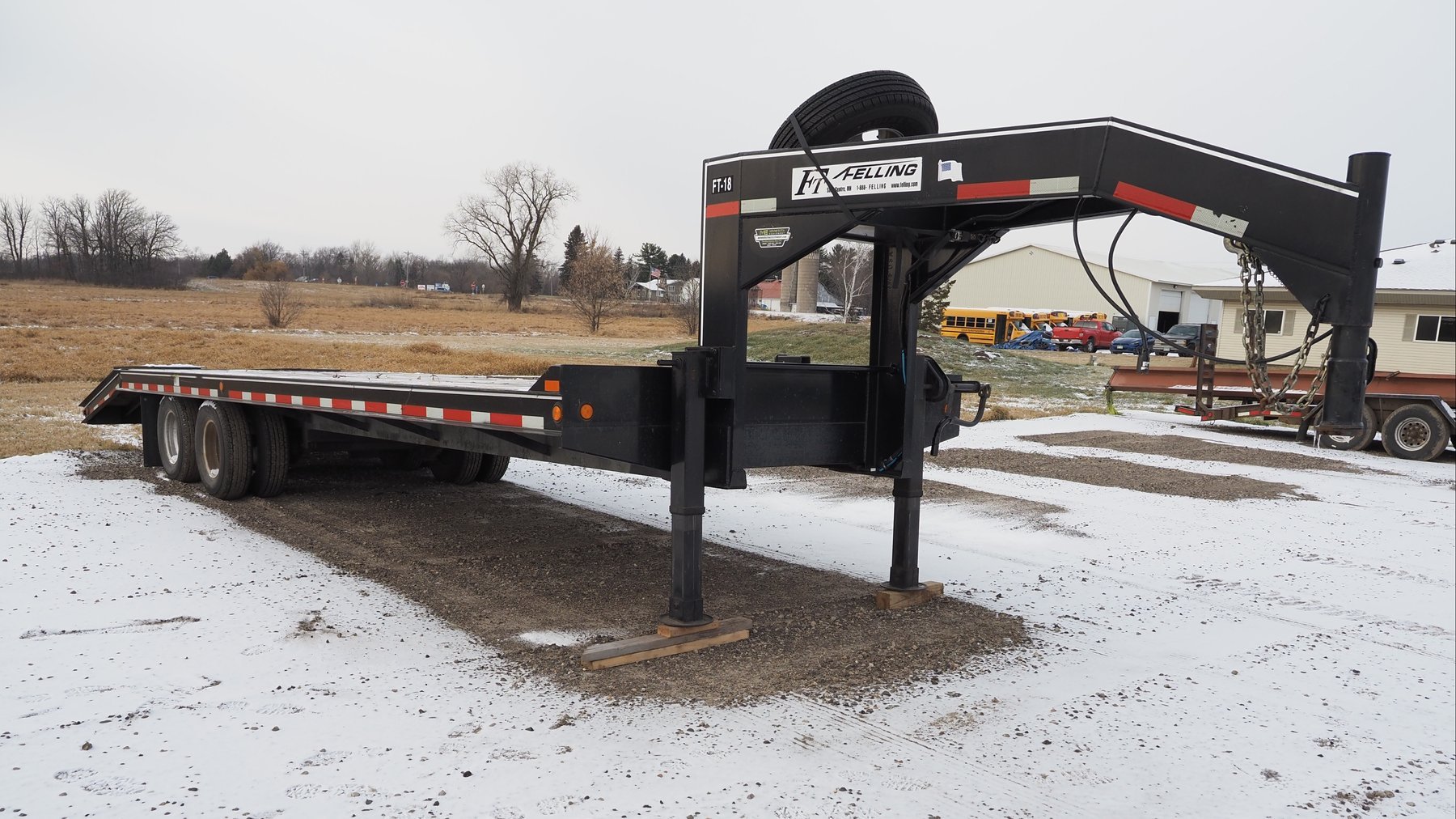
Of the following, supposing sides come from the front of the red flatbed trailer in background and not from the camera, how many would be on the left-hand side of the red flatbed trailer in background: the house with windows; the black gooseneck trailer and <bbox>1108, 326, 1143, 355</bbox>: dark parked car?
1

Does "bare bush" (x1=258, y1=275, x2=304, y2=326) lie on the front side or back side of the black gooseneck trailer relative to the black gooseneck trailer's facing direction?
on the back side

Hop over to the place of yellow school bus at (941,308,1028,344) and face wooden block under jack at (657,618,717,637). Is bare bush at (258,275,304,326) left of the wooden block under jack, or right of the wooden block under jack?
right

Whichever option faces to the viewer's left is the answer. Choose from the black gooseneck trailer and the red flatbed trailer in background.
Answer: the red flatbed trailer in background

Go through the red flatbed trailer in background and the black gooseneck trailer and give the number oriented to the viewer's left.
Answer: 1

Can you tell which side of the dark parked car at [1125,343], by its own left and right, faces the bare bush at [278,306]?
front

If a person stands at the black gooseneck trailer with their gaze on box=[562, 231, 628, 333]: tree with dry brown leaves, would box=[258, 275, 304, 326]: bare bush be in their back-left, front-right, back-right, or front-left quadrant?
front-left

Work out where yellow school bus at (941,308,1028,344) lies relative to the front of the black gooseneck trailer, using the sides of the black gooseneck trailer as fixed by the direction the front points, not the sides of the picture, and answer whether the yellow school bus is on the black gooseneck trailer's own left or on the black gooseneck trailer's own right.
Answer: on the black gooseneck trailer's own left

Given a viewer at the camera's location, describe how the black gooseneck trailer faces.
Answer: facing the viewer and to the right of the viewer

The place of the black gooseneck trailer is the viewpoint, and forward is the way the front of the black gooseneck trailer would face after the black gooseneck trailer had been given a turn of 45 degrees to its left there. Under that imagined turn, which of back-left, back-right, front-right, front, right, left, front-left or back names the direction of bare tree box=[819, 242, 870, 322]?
left

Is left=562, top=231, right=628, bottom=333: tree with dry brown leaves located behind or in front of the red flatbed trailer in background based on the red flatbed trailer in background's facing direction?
in front

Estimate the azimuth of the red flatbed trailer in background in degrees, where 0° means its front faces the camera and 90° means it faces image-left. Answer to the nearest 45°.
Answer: approximately 90°

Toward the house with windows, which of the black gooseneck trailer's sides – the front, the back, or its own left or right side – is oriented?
left
